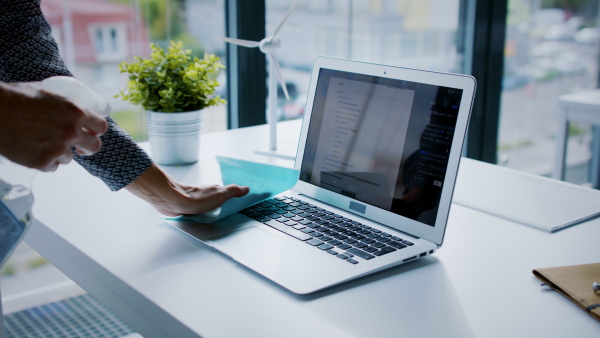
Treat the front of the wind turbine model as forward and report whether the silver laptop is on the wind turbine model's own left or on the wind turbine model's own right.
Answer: on the wind turbine model's own left

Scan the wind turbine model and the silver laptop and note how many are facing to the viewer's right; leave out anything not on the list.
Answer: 0

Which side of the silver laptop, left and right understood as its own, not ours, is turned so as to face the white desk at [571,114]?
back

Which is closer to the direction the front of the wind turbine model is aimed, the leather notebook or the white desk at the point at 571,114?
the leather notebook

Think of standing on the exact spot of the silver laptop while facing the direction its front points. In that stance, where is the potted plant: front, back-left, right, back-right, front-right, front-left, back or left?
right

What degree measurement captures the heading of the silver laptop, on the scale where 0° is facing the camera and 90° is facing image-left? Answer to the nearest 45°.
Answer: approximately 45°

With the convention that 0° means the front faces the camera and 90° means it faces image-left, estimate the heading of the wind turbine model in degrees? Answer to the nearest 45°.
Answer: approximately 45°
